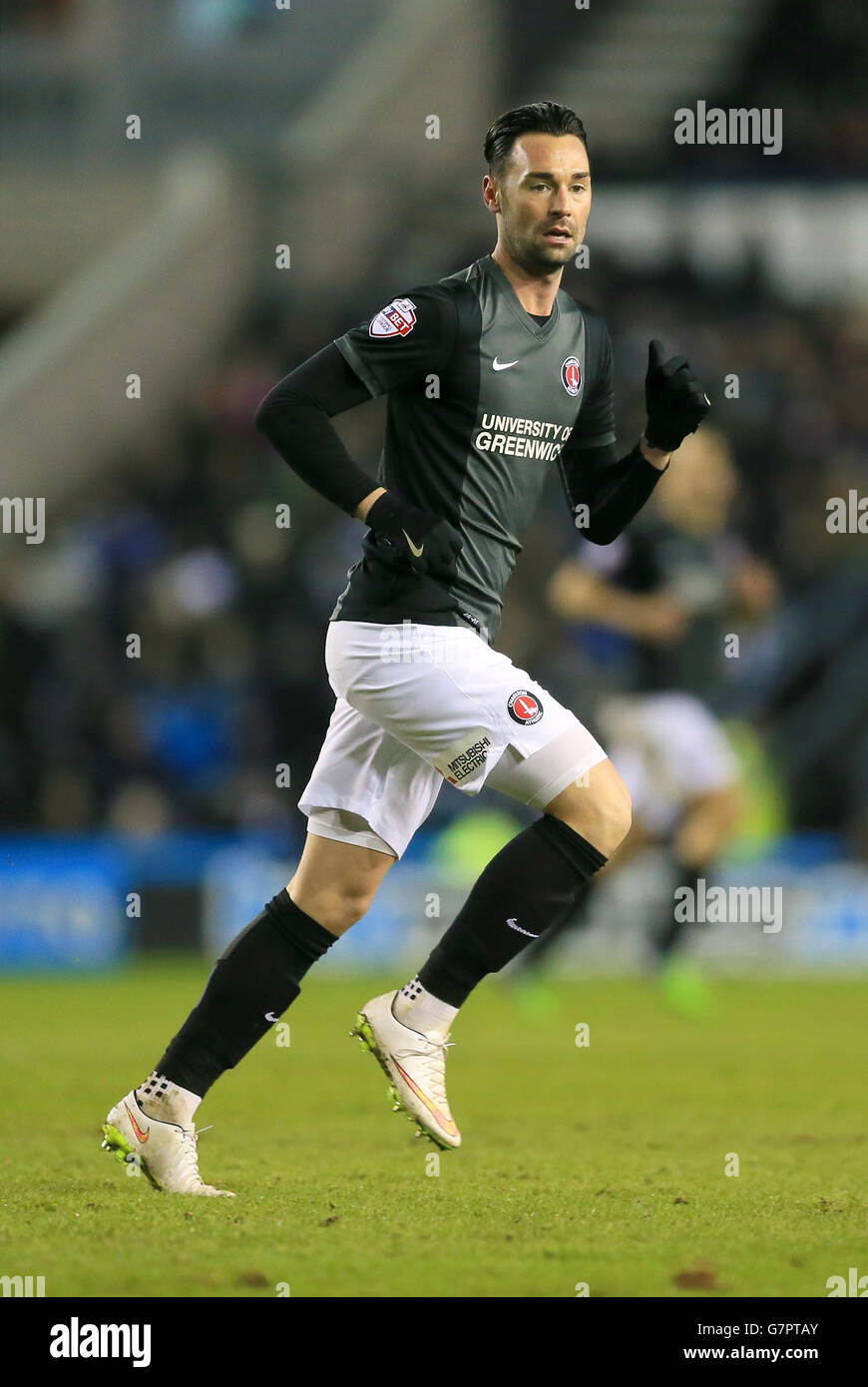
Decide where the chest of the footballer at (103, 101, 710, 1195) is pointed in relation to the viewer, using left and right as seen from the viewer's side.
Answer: facing the viewer and to the right of the viewer

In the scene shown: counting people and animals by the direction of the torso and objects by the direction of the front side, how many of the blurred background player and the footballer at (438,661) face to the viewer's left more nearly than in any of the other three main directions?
0

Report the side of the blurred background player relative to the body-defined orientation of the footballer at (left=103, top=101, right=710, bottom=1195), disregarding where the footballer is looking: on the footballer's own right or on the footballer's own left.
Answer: on the footballer's own left

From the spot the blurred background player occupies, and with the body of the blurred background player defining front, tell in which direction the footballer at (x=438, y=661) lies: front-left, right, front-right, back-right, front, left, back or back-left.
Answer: front-right
